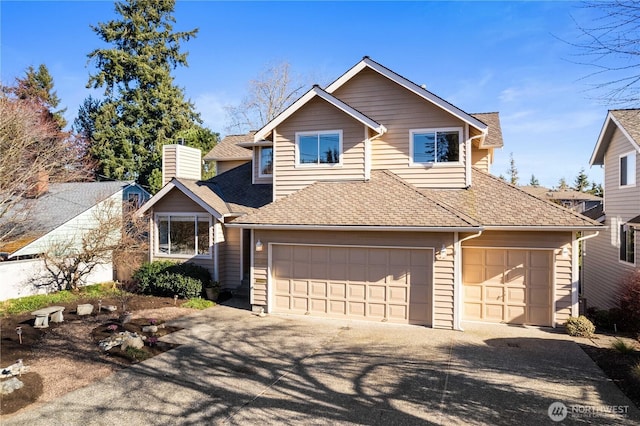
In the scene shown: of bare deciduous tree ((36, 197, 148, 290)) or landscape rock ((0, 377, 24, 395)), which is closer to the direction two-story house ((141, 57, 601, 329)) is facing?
the landscape rock

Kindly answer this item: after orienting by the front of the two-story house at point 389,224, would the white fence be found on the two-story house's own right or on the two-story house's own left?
on the two-story house's own right

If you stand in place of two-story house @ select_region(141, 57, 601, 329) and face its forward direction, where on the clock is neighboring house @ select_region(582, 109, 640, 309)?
The neighboring house is roughly at 8 o'clock from the two-story house.

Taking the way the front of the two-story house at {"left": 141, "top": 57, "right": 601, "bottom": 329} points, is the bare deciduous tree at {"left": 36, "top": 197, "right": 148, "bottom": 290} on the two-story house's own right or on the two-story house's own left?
on the two-story house's own right

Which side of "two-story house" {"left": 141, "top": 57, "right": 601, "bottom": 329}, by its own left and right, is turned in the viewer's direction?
front

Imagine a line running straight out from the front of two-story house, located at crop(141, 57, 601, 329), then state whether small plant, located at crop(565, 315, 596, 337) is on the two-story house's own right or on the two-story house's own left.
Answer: on the two-story house's own left

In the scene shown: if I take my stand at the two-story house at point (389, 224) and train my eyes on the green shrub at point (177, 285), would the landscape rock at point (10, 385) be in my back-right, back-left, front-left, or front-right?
front-left

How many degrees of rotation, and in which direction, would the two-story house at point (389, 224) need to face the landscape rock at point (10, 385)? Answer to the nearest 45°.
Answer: approximately 45° to its right

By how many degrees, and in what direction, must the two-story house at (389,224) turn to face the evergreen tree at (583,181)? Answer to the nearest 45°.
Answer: approximately 135° to its left

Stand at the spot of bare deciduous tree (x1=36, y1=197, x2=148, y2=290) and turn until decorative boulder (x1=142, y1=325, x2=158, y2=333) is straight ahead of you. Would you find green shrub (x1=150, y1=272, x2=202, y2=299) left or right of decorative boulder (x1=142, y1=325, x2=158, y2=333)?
left

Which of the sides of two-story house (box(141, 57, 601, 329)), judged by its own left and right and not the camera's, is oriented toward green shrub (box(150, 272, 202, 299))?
right

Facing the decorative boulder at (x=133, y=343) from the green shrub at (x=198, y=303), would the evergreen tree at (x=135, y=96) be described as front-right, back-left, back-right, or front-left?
back-right

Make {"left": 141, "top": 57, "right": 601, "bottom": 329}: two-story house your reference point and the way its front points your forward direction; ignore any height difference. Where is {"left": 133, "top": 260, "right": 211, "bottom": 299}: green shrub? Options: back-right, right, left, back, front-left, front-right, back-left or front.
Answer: right
